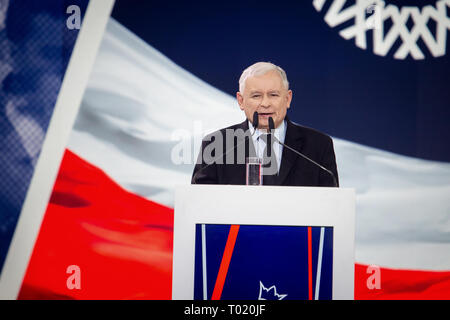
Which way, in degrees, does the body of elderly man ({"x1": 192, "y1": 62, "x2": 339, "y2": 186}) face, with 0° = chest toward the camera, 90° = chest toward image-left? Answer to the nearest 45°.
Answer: approximately 0°

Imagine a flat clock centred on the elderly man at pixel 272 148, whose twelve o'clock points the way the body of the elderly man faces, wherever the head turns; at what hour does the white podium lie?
The white podium is roughly at 12 o'clock from the elderly man.

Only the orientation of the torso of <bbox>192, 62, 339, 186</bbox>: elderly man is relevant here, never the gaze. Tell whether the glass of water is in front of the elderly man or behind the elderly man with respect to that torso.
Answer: in front
